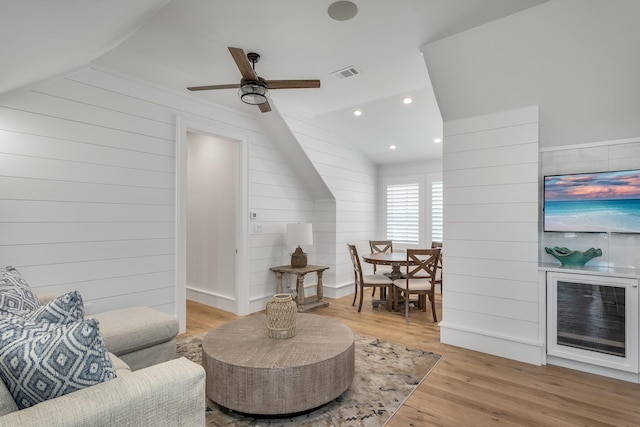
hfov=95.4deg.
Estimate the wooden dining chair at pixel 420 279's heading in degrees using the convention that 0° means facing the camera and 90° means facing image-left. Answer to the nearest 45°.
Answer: approximately 135°

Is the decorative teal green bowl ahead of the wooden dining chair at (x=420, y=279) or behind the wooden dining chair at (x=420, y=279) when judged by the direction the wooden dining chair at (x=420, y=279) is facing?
behind

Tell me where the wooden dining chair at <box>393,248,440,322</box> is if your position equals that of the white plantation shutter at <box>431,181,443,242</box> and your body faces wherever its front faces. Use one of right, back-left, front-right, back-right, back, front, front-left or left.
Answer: front

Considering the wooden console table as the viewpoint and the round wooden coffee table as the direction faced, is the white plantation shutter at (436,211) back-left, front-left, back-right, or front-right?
back-left

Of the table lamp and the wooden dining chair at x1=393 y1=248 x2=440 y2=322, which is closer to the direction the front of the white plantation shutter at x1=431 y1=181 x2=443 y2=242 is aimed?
the wooden dining chair

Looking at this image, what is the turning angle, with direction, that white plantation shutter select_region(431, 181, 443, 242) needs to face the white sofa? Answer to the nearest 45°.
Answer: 0° — it already faces it

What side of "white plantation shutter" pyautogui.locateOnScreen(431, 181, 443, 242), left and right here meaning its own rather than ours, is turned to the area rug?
front

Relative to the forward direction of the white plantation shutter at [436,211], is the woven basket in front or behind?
in front

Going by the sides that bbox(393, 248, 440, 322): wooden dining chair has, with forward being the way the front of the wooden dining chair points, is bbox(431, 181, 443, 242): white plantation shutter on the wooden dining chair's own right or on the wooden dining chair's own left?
on the wooden dining chair's own right

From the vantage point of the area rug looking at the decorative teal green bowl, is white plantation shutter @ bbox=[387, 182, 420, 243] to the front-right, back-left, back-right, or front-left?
front-left

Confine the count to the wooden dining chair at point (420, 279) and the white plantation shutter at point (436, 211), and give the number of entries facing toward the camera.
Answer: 1

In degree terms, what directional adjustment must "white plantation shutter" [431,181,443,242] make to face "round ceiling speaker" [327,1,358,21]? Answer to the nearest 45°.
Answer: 0° — it already faces it

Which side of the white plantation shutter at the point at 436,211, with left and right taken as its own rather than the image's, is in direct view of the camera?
front

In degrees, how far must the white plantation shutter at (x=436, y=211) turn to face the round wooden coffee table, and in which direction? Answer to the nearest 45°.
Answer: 0° — it already faces it

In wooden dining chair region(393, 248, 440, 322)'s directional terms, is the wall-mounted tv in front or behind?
behind

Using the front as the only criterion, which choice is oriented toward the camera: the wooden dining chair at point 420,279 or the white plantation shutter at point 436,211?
the white plantation shutter

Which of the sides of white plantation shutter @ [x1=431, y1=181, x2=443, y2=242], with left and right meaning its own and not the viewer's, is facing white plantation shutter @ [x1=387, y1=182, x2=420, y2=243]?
right

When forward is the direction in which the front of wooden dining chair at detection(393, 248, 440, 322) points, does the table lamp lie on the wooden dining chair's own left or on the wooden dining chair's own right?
on the wooden dining chair's own left
